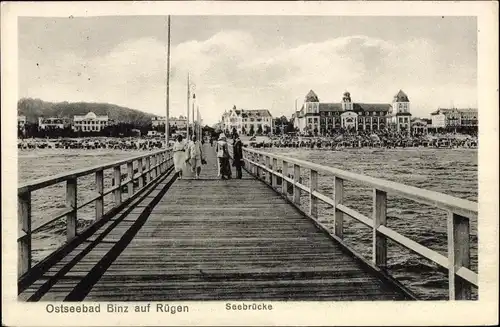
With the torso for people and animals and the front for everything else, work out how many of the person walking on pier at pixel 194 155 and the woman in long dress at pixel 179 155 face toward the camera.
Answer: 2

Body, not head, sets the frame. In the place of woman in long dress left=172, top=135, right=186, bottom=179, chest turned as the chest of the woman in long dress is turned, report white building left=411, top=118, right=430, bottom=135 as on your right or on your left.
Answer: on your left
